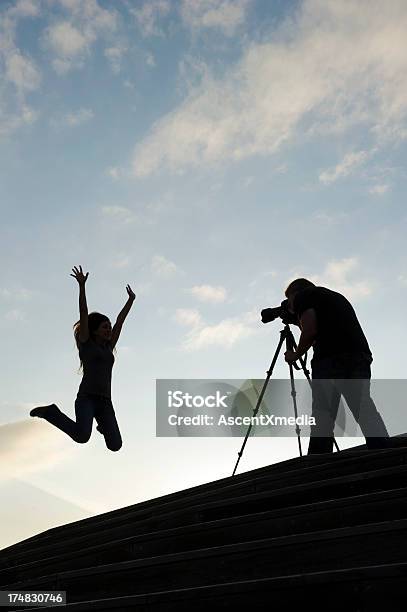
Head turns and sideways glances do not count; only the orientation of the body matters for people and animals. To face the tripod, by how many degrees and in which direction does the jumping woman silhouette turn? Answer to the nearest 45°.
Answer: approximately 45° to its left

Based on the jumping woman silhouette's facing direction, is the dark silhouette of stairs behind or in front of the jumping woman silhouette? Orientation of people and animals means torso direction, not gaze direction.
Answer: in front

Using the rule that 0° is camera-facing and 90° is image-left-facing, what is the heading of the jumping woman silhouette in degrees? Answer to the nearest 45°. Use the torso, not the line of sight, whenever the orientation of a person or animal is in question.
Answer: approximately 315°

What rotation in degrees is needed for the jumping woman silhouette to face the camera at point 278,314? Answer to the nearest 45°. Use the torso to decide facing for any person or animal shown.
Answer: approximately 45° to its left
